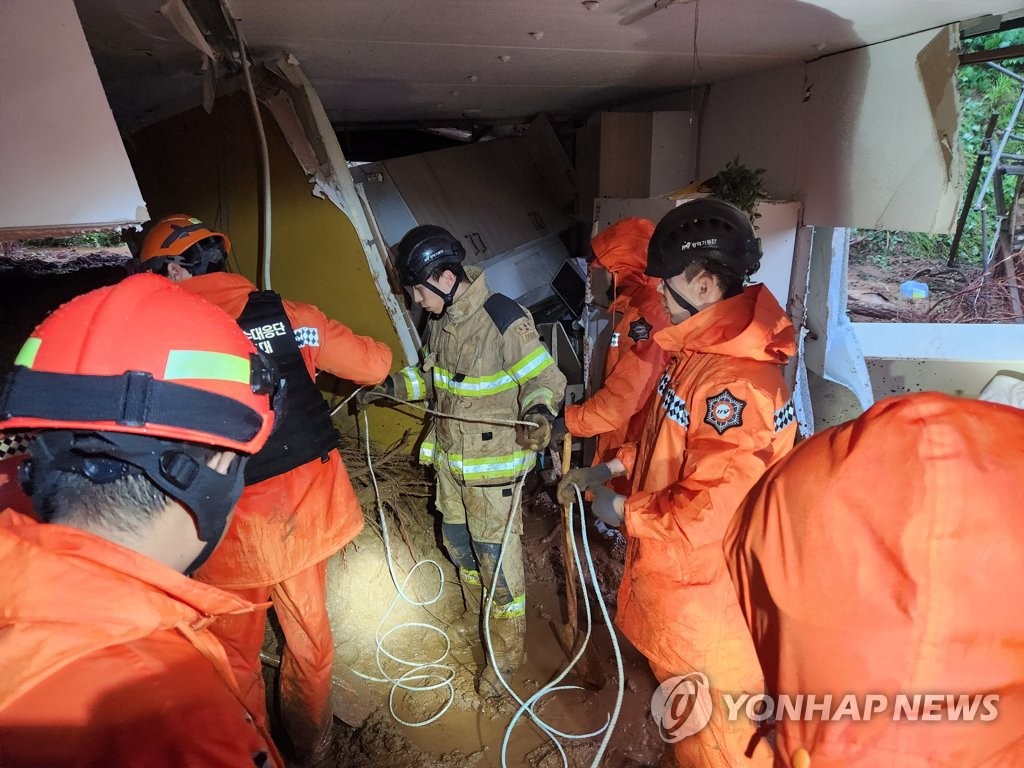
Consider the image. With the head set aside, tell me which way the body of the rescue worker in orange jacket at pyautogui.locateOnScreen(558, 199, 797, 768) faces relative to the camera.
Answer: to the viewer's left

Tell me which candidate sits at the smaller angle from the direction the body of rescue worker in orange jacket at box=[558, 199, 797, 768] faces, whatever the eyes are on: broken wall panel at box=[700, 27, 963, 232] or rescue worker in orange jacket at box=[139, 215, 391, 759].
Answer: the rescue worker in orange jacket

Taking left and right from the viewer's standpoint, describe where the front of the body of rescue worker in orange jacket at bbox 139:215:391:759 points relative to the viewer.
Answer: facing away from the viewer

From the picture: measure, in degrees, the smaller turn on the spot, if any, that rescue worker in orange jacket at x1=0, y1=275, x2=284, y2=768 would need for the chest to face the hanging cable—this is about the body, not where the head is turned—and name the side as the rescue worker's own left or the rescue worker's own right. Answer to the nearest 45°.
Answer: approximately 45° to the rescue worker's own left

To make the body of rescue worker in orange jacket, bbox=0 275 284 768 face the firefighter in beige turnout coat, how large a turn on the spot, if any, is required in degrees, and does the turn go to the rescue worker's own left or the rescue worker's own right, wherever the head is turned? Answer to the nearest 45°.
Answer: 0° — they already face them

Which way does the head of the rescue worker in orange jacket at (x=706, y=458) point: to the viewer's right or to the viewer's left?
to the viewer's left

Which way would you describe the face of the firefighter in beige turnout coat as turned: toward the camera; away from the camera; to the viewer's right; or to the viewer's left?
to the viewer's left

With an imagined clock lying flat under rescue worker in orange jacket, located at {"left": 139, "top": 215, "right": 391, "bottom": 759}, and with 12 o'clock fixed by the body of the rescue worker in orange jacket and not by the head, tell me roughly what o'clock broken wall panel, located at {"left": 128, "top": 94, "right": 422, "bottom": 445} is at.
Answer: The broken wall panel is roughly at 12 o'clock from the rescue worker in orange jacket.
